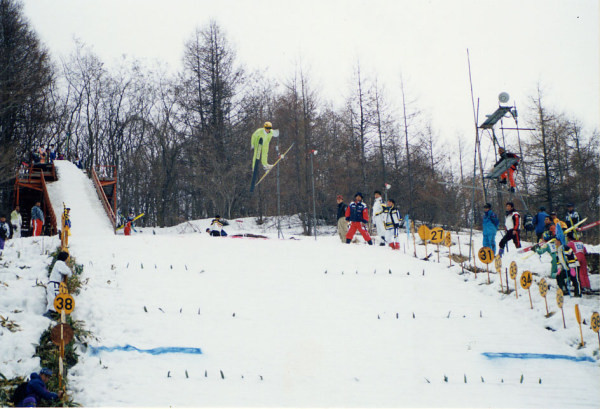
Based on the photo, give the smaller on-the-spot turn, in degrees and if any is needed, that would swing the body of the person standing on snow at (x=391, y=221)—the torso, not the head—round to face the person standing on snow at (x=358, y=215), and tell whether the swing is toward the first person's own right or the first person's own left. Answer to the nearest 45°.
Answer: approximately 45° to the first person's own right

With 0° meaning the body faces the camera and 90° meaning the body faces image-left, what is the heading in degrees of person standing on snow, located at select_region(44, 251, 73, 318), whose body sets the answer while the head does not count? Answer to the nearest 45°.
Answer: approximately 270°

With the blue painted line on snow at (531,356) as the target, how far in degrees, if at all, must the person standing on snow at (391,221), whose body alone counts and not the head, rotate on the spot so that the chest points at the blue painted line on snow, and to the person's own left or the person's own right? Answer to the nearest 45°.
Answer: approximately 45° to the person's own left

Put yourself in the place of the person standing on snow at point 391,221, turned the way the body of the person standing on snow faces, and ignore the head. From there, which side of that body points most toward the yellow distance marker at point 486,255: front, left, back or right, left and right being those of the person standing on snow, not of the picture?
left

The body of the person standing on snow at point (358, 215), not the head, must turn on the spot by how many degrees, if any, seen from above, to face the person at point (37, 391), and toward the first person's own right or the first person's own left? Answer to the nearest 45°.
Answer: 0° — they already face them

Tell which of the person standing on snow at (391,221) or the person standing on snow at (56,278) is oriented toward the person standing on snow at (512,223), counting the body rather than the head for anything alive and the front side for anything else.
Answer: the person standing on snow at (56,278)

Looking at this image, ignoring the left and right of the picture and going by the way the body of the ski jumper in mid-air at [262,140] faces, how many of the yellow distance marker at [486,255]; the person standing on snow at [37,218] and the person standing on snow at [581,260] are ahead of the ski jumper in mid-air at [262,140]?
2
